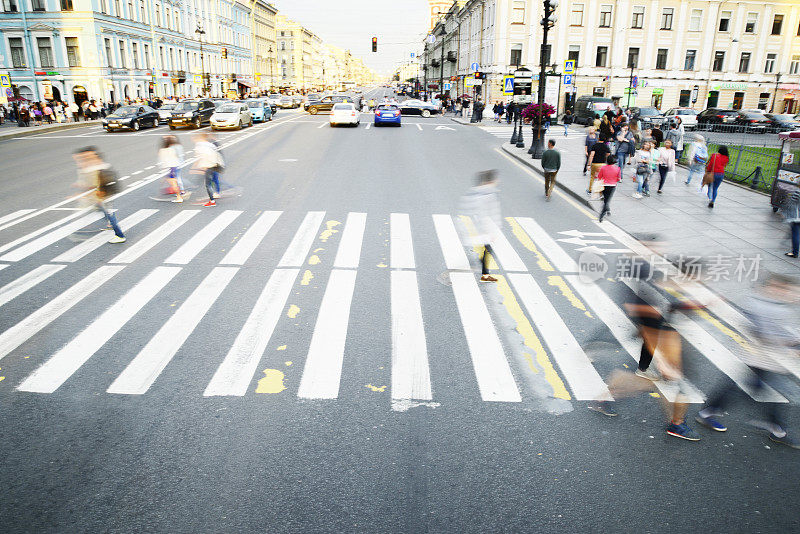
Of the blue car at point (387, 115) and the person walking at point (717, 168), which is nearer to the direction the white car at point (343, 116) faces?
the blue car

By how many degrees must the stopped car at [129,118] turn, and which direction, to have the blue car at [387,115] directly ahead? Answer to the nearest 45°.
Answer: approximately 135° to its left

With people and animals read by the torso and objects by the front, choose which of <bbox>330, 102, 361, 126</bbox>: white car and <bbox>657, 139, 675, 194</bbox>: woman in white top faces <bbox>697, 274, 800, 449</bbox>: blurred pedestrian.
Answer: the woman in white top

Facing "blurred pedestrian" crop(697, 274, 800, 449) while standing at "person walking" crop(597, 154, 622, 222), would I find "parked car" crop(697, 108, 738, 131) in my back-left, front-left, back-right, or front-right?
back-left

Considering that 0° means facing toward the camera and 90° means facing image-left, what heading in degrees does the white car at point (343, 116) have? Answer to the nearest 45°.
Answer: approximately 180°

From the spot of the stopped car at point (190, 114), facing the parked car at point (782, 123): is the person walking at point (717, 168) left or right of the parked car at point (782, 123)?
right

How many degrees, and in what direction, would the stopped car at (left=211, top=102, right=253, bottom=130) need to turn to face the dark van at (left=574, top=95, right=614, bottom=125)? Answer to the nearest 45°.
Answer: approximately 135° to its left

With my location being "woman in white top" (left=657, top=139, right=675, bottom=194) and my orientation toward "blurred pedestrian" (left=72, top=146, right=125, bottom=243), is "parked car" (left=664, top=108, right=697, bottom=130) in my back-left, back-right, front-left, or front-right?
back-right

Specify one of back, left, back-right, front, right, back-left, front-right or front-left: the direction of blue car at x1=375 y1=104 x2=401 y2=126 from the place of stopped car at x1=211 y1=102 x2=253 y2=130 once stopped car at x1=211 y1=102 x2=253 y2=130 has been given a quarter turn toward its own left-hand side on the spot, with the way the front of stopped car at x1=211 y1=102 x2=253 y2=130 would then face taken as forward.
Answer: front-left

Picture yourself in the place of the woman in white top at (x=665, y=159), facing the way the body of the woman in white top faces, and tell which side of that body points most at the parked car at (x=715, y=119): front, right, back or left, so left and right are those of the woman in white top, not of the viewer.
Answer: back

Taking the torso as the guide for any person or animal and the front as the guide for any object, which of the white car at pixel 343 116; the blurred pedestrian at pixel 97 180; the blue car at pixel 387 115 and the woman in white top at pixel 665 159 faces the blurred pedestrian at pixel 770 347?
the woman in white top

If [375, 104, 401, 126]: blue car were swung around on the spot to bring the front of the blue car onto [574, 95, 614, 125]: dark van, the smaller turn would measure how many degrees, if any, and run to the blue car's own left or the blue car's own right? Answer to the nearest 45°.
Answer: approximately 90° to the blue car's own right
